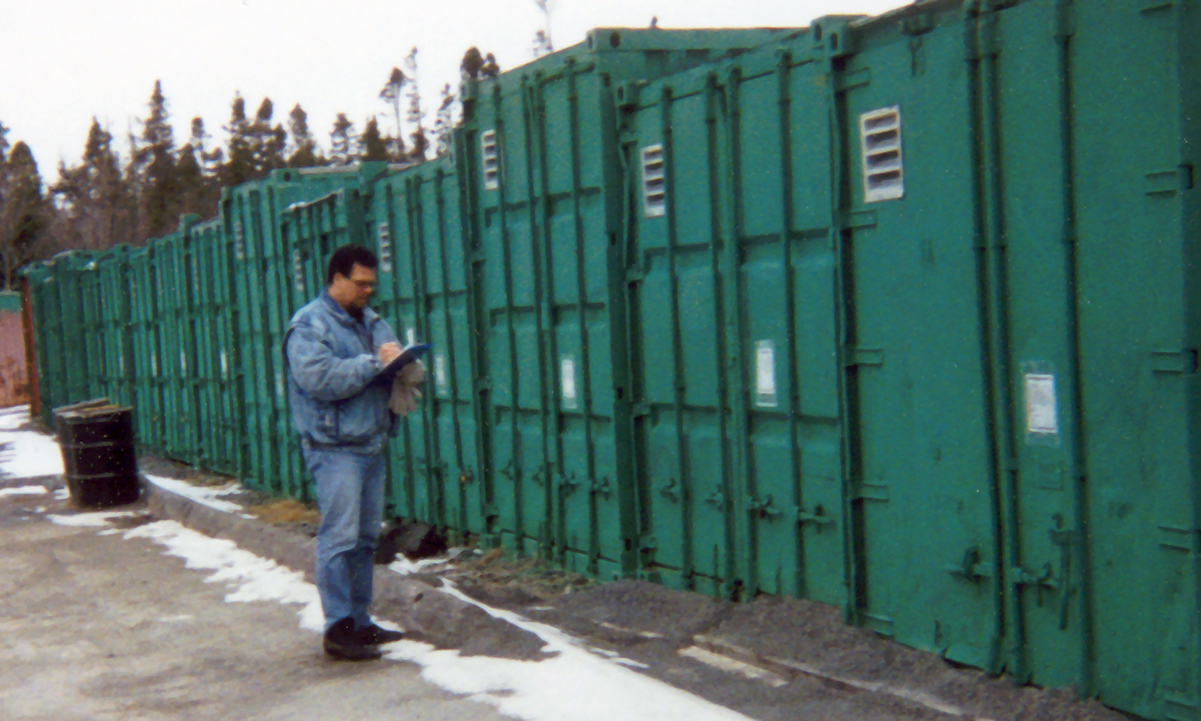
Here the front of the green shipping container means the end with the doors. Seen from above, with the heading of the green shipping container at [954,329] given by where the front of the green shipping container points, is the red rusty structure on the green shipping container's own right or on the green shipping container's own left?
on the green shipping container's own right

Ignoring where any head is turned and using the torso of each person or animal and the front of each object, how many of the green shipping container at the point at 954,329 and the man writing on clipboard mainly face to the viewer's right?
1

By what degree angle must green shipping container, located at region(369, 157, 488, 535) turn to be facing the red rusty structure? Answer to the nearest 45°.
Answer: approximately 90° to its right

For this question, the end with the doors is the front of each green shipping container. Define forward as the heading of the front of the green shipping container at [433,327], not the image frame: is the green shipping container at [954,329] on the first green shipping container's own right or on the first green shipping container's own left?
on the first green shipping container's own left

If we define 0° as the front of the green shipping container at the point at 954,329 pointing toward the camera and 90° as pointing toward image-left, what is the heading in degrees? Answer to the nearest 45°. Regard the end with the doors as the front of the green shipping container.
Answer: approximately 45°

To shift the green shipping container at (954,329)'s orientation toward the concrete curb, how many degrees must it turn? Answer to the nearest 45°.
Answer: approximately 45° to its right

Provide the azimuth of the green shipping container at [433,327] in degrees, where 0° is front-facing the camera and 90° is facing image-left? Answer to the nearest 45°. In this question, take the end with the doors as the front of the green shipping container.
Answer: approximately 45°

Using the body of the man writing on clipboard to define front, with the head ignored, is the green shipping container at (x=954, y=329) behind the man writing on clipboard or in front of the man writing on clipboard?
in front

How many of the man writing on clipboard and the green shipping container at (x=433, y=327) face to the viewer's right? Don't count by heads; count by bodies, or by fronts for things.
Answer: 1

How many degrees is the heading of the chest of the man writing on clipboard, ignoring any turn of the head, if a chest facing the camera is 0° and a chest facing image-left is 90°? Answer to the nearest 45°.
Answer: approximately 270°

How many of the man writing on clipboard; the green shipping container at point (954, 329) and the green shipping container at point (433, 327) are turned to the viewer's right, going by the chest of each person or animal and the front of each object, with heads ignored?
1
